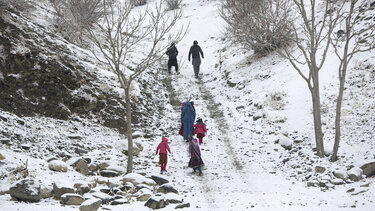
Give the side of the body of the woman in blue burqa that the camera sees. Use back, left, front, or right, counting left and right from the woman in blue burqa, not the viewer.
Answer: back

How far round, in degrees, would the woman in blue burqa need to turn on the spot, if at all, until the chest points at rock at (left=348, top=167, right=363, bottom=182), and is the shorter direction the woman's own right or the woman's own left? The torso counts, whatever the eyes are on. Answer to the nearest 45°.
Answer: approximately 135° to the woman's own right

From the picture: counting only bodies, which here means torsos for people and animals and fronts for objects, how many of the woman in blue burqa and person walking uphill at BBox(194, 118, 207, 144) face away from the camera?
2

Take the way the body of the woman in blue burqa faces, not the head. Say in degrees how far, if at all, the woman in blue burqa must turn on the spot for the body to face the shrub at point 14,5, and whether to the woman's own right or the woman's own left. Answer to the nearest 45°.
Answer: approximately 90° to the woman's own left

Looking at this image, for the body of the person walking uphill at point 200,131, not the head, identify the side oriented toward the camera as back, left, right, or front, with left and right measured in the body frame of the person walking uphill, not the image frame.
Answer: back

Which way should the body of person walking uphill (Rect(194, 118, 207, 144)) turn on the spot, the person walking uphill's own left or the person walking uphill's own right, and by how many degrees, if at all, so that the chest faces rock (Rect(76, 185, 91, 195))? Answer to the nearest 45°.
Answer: approximately 135° to the person walking uphill's own left

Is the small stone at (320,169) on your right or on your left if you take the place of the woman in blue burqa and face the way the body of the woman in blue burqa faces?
on your right

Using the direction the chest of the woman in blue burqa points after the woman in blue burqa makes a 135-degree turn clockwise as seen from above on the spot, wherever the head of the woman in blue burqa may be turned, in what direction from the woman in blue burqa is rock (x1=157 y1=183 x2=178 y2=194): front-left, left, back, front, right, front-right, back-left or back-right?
front-right

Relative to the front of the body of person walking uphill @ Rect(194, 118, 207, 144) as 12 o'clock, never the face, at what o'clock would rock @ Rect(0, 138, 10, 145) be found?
The rock is roughly at 8 o'clock from the person walking uphill.

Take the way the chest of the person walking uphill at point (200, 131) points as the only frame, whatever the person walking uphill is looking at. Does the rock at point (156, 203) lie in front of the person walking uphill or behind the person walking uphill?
behind
